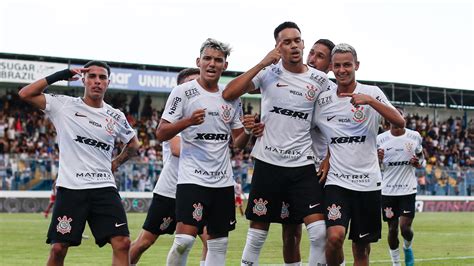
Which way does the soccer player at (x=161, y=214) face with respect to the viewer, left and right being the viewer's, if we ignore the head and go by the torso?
facing the viewer and to the right of the viewer

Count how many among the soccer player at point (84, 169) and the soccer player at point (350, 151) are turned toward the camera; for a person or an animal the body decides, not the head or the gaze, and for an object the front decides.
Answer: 2

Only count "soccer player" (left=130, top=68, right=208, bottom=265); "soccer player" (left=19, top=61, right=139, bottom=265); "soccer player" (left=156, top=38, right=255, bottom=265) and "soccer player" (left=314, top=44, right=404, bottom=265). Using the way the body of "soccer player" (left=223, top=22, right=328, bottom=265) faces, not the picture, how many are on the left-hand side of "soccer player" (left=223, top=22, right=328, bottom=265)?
1

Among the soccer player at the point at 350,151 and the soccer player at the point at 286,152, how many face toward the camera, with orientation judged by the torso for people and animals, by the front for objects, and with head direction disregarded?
2

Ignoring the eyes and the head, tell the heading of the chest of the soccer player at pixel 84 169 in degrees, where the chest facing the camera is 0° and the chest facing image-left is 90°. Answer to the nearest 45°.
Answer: approximately 0°

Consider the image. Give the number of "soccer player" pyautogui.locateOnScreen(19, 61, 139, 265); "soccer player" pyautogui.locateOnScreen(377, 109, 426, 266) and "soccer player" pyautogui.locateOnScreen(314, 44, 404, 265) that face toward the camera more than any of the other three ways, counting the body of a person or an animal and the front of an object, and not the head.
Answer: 3

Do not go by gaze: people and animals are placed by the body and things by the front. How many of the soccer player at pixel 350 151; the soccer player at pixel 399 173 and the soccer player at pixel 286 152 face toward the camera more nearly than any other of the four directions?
3

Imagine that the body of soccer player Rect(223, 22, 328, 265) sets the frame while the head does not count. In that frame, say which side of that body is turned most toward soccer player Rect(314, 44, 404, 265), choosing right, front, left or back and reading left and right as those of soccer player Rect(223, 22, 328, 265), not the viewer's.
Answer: left

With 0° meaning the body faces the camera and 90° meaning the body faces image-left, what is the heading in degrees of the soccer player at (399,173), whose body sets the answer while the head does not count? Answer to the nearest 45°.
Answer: approximately 0°
